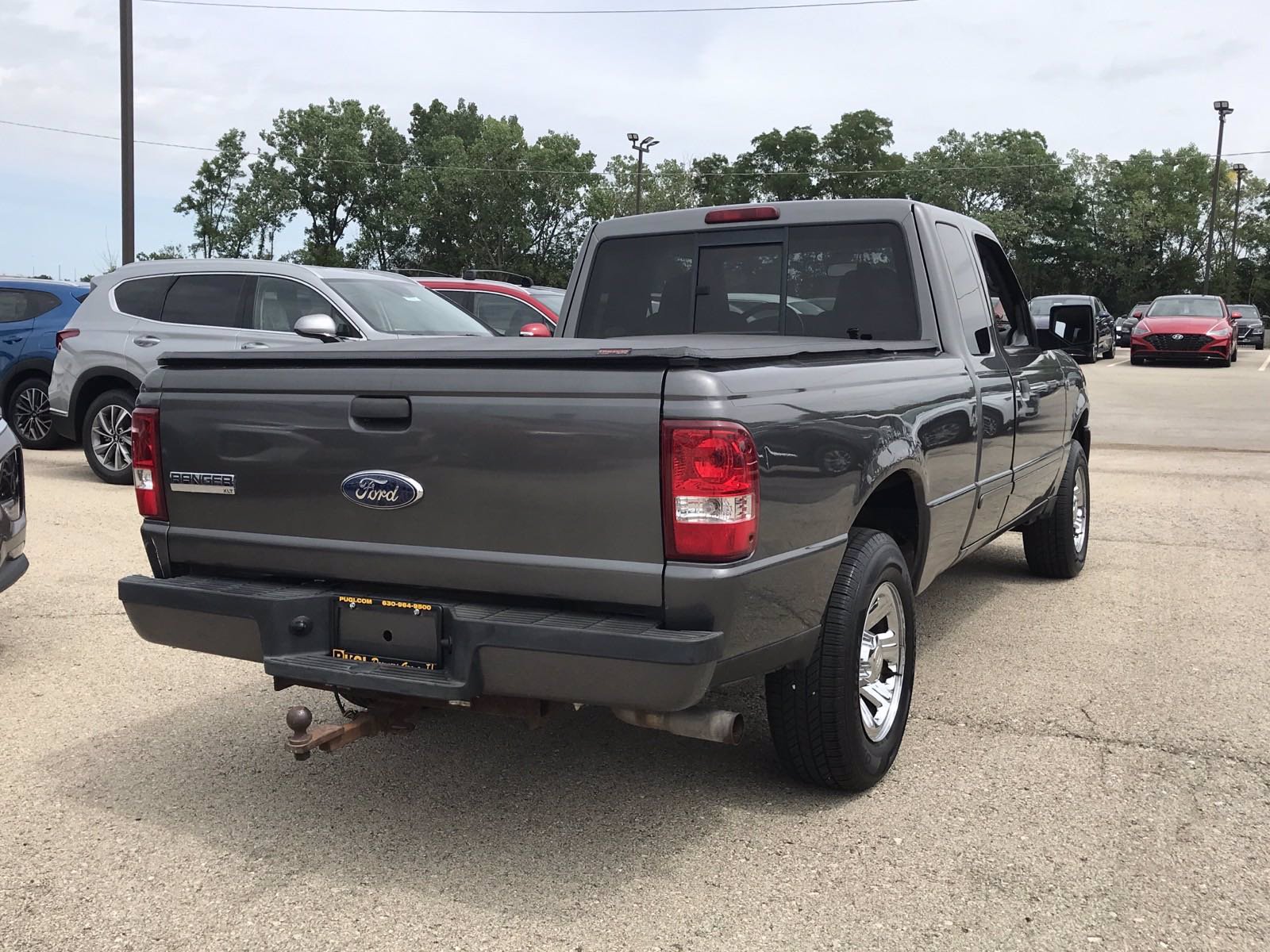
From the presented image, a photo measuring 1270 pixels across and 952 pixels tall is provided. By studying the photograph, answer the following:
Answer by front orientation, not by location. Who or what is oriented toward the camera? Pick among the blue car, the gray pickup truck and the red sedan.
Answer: the red sedan

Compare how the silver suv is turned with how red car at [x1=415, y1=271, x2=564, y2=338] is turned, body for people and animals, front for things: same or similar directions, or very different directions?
same or similar directions

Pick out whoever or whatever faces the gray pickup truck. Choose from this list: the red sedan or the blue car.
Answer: the red sedan

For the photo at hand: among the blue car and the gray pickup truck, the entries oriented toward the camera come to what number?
0

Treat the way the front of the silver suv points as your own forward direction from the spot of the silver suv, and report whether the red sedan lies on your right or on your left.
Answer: on your left

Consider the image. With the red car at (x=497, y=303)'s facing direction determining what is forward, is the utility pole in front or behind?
behind

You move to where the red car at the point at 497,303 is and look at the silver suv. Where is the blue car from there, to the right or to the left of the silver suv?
right

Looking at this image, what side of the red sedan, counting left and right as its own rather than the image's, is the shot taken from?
front

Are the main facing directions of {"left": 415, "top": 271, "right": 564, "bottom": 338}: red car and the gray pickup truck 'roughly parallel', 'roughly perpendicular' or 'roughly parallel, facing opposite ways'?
roughly perpendicular

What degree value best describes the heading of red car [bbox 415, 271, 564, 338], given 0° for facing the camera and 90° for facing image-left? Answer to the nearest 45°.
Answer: approximately 315°

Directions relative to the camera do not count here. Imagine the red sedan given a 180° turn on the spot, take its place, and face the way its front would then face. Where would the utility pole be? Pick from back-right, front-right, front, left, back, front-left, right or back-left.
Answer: back-left

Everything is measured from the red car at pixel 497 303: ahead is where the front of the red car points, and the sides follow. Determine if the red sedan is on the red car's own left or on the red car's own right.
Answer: on the red car's own left

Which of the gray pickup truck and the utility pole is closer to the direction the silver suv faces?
the gray pickup truck
